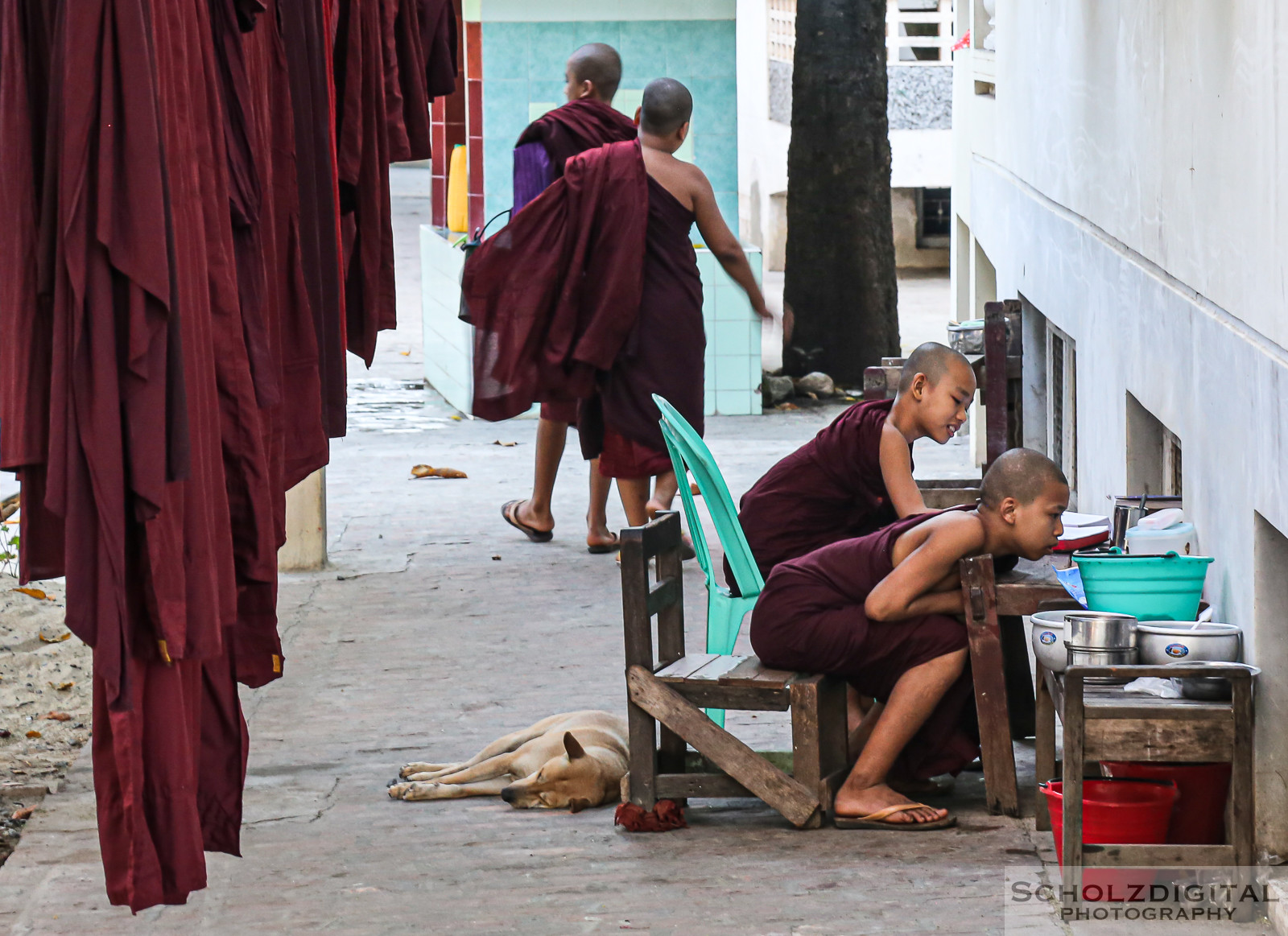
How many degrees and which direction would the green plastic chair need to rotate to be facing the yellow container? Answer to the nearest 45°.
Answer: approximately 90° to its left

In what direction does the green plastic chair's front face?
to the viewer's right

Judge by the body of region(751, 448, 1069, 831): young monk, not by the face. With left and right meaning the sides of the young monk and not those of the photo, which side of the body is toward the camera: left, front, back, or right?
right

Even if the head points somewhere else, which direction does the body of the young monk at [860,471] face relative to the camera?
to the viewer's right

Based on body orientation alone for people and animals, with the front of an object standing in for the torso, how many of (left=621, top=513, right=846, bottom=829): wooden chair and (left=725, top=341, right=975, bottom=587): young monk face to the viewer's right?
2

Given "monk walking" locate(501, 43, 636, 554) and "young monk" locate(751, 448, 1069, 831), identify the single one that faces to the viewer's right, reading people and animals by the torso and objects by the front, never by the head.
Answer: the young monk

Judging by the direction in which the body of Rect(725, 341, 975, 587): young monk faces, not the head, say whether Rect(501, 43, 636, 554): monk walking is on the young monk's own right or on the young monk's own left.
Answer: on the young monk's own left

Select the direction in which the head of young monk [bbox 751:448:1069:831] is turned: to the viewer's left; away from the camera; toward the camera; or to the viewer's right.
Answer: to the viewer's right

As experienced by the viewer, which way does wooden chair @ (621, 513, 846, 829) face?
facing to the right of the viewer

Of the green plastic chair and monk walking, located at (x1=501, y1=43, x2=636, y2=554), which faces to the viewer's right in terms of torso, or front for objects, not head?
the green plastic chair

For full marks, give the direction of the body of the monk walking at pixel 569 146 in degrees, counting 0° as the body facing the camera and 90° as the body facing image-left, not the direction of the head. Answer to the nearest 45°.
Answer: approximately 135°

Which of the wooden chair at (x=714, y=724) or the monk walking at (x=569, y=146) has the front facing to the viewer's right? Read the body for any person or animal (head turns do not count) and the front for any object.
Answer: the wooden chair

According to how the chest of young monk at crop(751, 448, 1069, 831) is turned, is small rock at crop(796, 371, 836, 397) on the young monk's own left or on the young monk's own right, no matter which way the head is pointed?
on the young monk's own left
